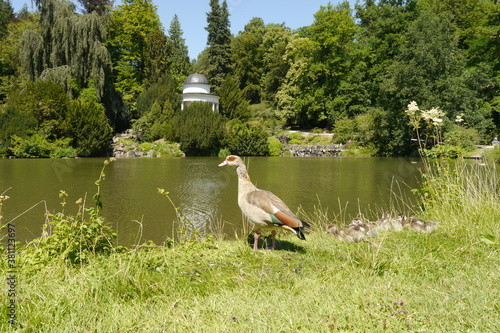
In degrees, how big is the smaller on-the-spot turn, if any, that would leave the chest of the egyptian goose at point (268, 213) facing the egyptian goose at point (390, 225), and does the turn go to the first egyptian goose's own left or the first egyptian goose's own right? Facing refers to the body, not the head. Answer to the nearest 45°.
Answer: approximately 135° to the first egyptian goose's own right

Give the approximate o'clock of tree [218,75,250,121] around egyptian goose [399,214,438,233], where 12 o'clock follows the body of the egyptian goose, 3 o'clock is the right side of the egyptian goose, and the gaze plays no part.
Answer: The tree is roughly at 2 o'clock from the egyptian goose.

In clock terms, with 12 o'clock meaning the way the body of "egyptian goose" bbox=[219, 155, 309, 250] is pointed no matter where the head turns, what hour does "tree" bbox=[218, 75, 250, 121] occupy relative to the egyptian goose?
The tree is roughly at 3 o'clock from the egyptian goose.

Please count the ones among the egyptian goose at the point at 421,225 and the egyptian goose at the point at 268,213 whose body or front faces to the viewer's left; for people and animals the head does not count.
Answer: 2

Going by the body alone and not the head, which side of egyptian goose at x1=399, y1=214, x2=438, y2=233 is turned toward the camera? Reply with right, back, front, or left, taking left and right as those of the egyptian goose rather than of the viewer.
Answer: left

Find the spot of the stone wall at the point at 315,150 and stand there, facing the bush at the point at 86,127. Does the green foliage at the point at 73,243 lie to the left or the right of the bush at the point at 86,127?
left

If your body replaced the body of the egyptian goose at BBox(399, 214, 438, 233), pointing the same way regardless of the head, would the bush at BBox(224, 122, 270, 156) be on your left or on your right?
on your right

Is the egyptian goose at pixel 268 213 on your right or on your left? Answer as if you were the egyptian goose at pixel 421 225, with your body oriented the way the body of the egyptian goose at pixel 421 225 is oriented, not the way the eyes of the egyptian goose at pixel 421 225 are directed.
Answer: on your left

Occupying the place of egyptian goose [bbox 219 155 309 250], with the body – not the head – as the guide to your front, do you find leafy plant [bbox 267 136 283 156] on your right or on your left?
on your right

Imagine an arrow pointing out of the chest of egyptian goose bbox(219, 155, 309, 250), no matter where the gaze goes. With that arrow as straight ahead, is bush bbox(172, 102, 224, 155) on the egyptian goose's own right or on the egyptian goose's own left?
on the egyptian goose's own right

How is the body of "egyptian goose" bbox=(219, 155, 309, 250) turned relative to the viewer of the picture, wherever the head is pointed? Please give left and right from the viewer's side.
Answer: facing to the left of the viewer
